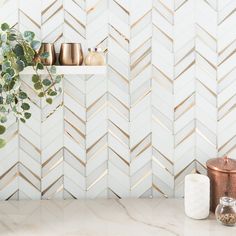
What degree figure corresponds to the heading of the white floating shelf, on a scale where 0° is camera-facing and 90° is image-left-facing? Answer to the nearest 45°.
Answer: approximately 0°

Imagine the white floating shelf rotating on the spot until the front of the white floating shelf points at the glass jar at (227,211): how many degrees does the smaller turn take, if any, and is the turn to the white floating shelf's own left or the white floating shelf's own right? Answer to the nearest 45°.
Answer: approximately 90° to the white floating shelf's own left

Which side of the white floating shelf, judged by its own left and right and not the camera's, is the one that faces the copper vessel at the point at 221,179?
left
